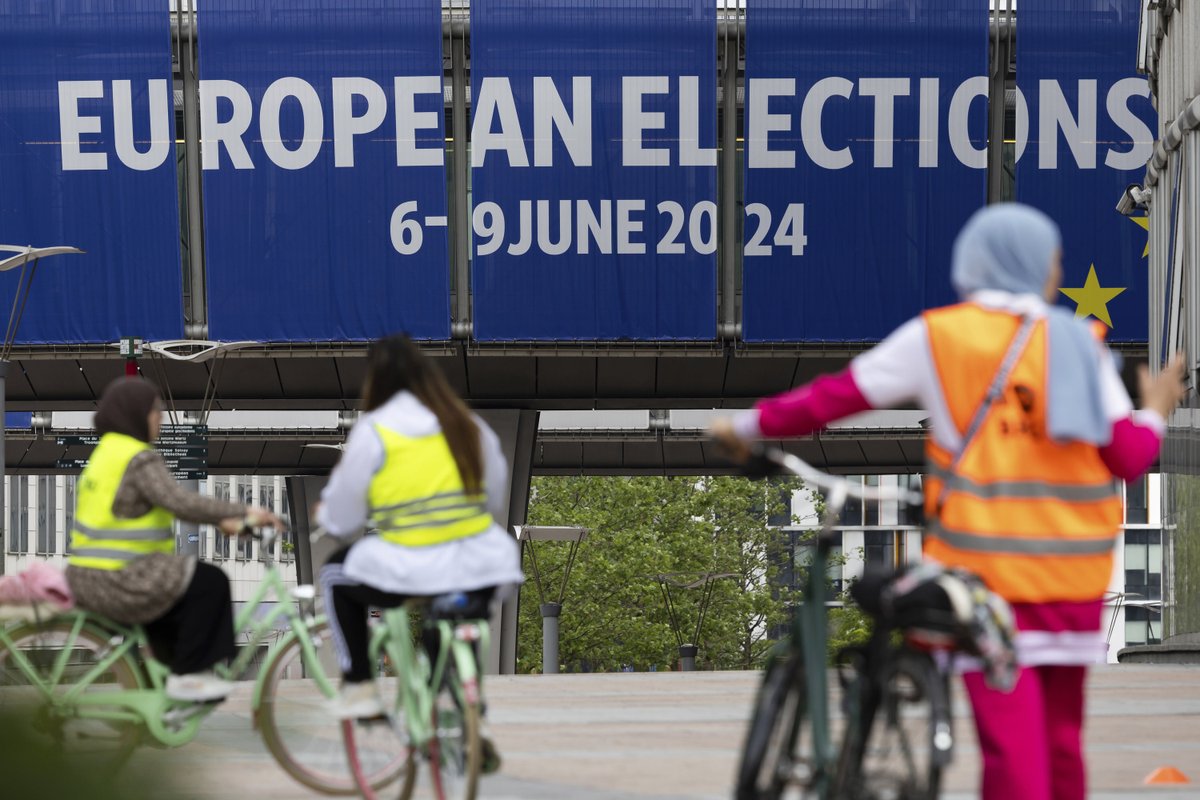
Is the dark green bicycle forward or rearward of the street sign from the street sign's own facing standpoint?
forward

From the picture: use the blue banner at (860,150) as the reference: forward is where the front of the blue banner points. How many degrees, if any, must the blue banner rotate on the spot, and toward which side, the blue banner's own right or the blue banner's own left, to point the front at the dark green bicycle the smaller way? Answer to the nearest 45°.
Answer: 0° — it already faces it

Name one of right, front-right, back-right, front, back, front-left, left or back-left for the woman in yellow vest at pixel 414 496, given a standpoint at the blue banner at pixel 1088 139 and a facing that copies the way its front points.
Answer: front

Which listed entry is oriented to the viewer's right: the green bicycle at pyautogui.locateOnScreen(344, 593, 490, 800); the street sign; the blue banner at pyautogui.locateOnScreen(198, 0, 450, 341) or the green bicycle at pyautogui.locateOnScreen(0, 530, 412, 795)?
the green bicycle at pyautogui.locateOnScreen(0, 530, 412, 795)

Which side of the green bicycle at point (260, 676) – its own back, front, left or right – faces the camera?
right

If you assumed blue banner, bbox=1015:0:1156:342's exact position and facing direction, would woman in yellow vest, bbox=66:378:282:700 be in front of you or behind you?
in front

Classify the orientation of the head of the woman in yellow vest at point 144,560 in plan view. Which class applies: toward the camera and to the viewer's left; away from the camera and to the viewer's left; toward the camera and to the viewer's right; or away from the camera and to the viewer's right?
away from the camera and to the viewer's right

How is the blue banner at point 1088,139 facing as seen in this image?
toward the camera

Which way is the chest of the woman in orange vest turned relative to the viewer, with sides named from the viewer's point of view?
facing away from the viewer

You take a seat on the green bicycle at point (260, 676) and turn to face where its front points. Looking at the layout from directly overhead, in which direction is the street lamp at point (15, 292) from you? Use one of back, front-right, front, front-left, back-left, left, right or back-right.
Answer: left

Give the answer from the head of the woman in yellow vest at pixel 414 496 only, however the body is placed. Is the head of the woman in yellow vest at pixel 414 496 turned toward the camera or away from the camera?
away from the camera

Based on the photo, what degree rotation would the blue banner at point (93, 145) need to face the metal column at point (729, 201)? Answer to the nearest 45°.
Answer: approximately 90° to its left

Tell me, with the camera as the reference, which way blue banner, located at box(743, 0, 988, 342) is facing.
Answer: facing the viewer

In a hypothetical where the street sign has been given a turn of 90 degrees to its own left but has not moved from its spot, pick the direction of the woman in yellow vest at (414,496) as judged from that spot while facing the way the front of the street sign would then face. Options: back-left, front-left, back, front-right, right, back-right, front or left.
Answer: right
